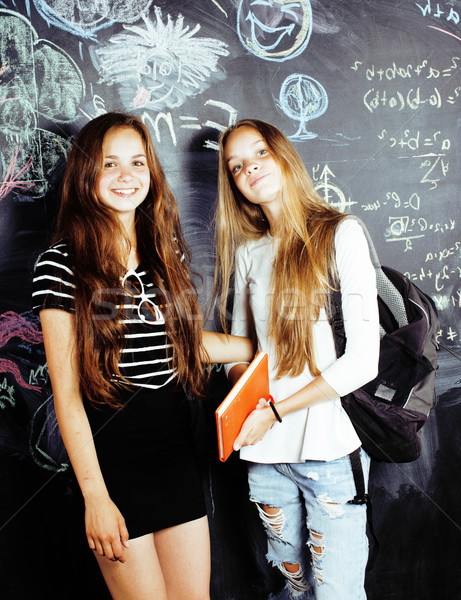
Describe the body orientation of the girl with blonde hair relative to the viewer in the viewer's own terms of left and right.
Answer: facing the viewer and to the left of the viewer
